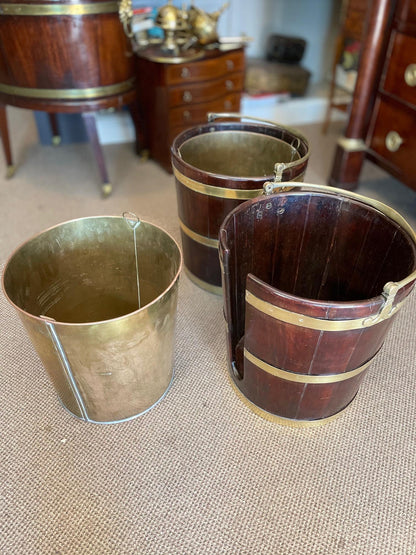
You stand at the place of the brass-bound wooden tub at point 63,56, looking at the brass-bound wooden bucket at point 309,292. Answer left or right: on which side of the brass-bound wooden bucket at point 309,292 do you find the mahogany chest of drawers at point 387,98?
left

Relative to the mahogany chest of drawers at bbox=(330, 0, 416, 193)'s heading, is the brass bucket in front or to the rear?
in front

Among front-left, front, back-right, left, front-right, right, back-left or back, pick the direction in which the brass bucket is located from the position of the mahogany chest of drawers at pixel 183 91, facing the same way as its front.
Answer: front-right

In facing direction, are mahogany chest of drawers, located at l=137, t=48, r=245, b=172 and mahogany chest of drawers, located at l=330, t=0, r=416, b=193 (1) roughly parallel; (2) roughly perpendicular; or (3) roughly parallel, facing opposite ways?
roughly perpendicular

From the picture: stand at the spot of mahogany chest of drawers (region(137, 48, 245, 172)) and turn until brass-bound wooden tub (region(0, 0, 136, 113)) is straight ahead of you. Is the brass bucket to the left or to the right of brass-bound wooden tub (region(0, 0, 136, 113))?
left

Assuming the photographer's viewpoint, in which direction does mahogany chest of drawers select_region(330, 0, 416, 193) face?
facing the viewer and to the left of the viewer

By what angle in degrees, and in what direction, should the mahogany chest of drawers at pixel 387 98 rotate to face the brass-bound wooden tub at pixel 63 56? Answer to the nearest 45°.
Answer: approximately 45° to its right

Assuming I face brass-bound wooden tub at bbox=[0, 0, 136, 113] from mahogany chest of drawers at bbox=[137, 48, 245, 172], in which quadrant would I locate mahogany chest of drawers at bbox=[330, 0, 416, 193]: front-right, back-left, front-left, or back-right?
back-left

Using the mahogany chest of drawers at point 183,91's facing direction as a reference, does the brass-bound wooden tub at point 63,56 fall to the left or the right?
on its right

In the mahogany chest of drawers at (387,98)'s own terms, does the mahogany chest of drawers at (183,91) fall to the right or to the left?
on its right

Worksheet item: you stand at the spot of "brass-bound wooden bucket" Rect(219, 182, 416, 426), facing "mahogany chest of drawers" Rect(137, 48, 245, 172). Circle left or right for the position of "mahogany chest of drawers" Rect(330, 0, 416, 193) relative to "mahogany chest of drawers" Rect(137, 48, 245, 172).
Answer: right

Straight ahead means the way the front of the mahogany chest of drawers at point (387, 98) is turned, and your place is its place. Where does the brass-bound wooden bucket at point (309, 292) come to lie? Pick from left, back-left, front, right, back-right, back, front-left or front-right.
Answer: front-left

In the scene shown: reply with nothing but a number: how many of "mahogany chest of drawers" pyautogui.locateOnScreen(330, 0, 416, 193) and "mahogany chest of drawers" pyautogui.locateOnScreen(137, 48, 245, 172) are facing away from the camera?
0

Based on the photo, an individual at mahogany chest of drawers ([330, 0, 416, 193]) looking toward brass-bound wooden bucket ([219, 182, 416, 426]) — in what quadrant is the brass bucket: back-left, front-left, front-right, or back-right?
front-right

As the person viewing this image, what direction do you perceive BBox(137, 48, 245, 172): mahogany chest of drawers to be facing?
facing the viewer and to the right of the viewer
